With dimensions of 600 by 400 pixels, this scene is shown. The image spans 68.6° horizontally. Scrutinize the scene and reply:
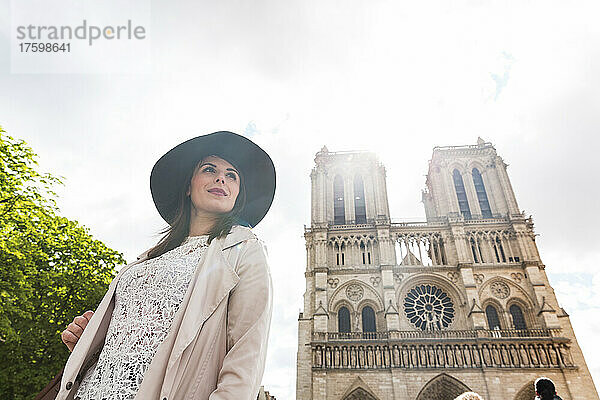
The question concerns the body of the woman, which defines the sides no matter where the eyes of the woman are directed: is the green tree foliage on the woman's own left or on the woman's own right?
on the woman's own right

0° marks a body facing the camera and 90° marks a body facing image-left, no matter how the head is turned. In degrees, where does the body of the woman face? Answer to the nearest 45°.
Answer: approximately 45°
